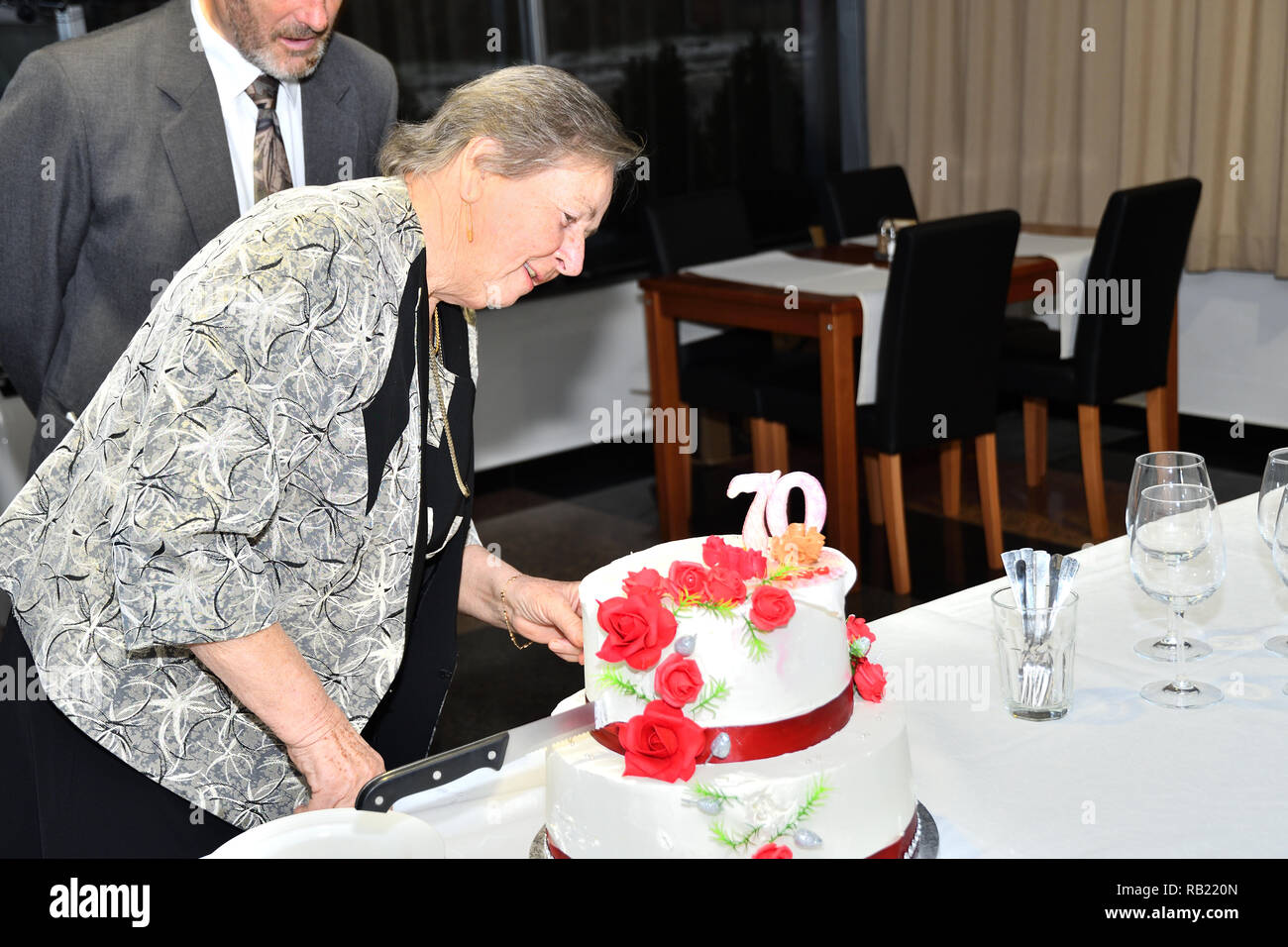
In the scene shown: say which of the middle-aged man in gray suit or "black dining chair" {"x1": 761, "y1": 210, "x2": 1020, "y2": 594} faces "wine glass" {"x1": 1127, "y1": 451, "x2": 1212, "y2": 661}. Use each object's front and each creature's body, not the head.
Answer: the middle-aged man in gray suit

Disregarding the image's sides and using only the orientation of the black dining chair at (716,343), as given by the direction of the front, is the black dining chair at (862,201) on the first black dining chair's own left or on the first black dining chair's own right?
on the first black dining chair's own left

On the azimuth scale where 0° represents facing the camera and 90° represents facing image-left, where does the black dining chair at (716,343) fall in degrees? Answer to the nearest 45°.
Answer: approximately 315°

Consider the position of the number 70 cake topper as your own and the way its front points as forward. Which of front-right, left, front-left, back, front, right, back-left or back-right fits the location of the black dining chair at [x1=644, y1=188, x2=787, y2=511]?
back

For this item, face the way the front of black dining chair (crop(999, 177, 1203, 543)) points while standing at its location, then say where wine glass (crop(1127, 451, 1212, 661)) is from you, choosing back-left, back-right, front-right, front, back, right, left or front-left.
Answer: back-left

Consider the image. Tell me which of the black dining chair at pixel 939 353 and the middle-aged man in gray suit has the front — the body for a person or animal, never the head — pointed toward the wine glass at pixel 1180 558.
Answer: the middle-aged man in gray suit

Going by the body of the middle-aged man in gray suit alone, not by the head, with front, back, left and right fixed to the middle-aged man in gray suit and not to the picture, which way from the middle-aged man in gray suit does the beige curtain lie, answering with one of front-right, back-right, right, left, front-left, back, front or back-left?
left

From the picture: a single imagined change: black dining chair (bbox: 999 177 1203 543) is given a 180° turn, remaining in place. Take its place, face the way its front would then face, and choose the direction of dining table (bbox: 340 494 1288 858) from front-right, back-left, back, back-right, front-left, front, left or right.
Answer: front-right

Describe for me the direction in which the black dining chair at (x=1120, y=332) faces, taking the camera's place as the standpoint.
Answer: facing away from the viewer and to the left of the viewer

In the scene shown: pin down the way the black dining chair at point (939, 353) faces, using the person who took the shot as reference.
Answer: facing away from the viewer and to the left of the viewer

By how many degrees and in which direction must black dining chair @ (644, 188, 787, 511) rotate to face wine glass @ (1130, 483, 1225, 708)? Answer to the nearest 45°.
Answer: approximately 45° to its right
